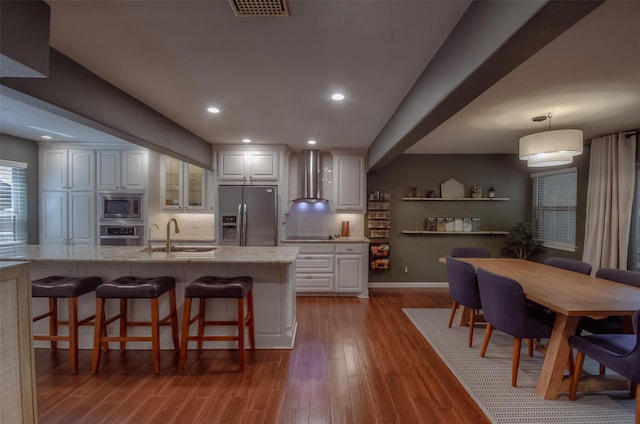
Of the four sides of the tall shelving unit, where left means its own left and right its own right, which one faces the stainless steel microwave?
right

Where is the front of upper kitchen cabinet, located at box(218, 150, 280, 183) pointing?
toward the camera

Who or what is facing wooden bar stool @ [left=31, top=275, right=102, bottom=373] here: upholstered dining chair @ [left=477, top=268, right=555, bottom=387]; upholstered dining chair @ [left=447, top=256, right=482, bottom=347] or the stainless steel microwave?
the stainless steel microwave

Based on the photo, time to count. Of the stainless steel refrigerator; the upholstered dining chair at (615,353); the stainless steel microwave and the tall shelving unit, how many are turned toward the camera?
3

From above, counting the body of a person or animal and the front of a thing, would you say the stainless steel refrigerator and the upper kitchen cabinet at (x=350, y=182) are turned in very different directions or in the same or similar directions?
same or similar directions

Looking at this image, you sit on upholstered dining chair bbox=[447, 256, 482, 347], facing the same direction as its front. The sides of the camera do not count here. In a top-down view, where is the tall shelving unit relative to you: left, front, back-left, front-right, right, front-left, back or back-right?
left

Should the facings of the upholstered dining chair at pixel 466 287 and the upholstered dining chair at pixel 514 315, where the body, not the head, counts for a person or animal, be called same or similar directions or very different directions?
same or similar directions

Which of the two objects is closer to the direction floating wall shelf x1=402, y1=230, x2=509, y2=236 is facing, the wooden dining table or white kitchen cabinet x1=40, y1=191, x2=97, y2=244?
the wooden dining table

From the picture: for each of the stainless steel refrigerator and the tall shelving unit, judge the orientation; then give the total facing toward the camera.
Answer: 2

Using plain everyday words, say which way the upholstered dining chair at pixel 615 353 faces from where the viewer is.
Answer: facing away from the viewer and to the left of the viewer

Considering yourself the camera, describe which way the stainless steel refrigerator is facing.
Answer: facing the viewer

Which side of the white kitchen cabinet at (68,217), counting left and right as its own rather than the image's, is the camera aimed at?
front

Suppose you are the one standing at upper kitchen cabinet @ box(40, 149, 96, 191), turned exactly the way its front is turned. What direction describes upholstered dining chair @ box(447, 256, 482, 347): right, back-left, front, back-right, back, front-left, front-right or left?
front-left

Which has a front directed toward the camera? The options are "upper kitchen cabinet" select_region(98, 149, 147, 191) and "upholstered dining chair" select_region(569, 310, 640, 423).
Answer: the upper kitchen cabinet

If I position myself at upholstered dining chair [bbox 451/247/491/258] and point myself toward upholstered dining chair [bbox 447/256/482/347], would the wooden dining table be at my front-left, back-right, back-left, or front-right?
front-left

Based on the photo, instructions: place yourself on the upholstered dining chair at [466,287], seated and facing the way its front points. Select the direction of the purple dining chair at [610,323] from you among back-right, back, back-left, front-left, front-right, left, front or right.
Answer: front-right

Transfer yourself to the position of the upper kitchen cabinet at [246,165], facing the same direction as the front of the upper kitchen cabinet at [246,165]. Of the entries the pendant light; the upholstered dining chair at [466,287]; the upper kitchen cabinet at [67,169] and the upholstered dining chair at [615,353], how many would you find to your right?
1

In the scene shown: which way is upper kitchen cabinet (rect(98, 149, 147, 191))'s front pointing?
toward the camera

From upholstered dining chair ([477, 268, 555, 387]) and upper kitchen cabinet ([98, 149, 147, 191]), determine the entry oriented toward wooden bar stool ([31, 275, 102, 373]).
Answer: the upper kitchen cabinet
